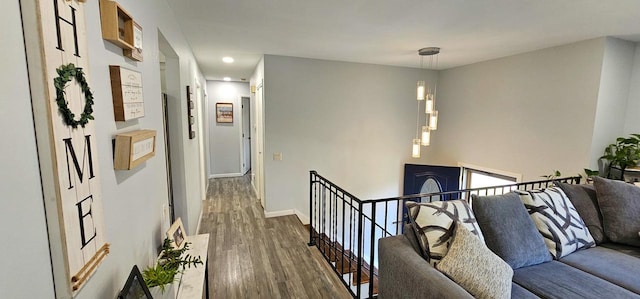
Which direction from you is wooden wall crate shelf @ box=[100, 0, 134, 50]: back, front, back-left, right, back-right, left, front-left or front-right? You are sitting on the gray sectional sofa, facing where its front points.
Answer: right

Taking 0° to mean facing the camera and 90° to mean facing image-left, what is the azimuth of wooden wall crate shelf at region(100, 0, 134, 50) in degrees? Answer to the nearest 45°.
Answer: approximately 315°

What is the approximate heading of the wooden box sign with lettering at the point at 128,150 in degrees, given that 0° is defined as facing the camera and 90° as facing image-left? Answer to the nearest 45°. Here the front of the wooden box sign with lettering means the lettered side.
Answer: approximately 315°

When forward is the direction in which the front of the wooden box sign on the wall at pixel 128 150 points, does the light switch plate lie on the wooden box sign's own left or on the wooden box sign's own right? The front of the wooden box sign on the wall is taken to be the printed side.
on the wooden box sign's own left

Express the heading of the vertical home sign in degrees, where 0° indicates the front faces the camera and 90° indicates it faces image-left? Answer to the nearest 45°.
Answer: approximately 315°

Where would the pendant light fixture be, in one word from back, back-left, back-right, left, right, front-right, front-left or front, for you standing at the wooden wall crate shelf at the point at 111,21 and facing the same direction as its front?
front-left

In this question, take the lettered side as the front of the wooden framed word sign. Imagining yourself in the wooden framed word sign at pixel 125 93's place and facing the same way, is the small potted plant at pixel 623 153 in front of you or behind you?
in front

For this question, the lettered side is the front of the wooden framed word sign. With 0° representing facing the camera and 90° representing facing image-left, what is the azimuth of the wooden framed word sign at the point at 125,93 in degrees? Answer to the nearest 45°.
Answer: approximately 315°

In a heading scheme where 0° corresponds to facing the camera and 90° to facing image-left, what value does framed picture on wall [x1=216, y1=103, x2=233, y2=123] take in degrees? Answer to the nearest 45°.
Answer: approximately 0°

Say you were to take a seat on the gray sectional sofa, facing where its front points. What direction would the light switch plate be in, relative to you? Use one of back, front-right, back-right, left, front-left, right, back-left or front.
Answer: back-right

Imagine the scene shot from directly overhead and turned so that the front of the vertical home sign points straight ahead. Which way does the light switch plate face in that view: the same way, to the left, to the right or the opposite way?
to the right

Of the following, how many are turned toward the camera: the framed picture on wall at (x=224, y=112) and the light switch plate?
2

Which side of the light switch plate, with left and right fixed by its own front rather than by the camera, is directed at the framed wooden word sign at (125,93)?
front

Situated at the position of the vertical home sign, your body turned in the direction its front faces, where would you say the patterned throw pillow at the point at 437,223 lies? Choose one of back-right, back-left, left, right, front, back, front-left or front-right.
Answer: front-left
